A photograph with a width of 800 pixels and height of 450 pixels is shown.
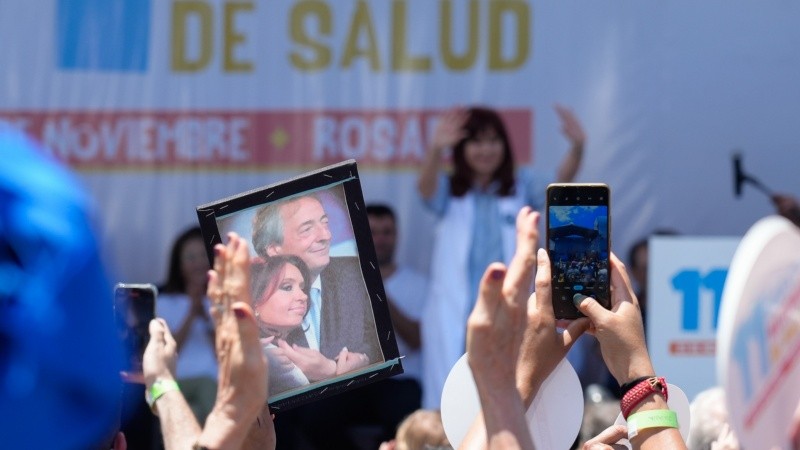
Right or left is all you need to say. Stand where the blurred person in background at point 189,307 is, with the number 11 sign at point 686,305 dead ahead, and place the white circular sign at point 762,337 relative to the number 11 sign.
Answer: right

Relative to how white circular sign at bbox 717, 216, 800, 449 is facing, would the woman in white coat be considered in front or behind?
behind

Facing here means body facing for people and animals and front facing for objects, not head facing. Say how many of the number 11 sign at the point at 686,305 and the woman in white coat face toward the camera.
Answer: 2

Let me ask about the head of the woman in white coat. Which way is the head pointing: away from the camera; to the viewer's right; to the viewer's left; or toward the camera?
toward the camera

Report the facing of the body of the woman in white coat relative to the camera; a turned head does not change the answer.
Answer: toward the camera

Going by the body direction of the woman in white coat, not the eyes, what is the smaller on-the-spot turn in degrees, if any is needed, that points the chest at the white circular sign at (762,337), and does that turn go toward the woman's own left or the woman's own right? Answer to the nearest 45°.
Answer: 0° — they already face it

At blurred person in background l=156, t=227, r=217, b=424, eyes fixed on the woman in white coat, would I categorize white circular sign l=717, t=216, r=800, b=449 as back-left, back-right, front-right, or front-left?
front-right

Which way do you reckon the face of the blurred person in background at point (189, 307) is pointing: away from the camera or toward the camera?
toward the camera

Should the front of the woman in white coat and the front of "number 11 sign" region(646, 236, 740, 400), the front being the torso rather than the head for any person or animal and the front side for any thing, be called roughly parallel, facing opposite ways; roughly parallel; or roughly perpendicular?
roughly parallel

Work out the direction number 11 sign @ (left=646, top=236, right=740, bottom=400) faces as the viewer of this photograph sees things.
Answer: facing the viewer

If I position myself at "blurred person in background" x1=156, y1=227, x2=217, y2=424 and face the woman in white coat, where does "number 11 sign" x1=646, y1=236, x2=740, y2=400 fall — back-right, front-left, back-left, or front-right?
front-right

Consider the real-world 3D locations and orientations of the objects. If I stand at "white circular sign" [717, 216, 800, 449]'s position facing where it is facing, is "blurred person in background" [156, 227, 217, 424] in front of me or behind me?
behind

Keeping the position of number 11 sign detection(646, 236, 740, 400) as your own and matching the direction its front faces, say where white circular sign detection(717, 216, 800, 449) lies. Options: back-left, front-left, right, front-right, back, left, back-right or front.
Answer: front

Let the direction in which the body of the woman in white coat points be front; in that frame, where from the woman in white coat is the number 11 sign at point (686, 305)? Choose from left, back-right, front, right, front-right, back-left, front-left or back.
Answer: front-left
